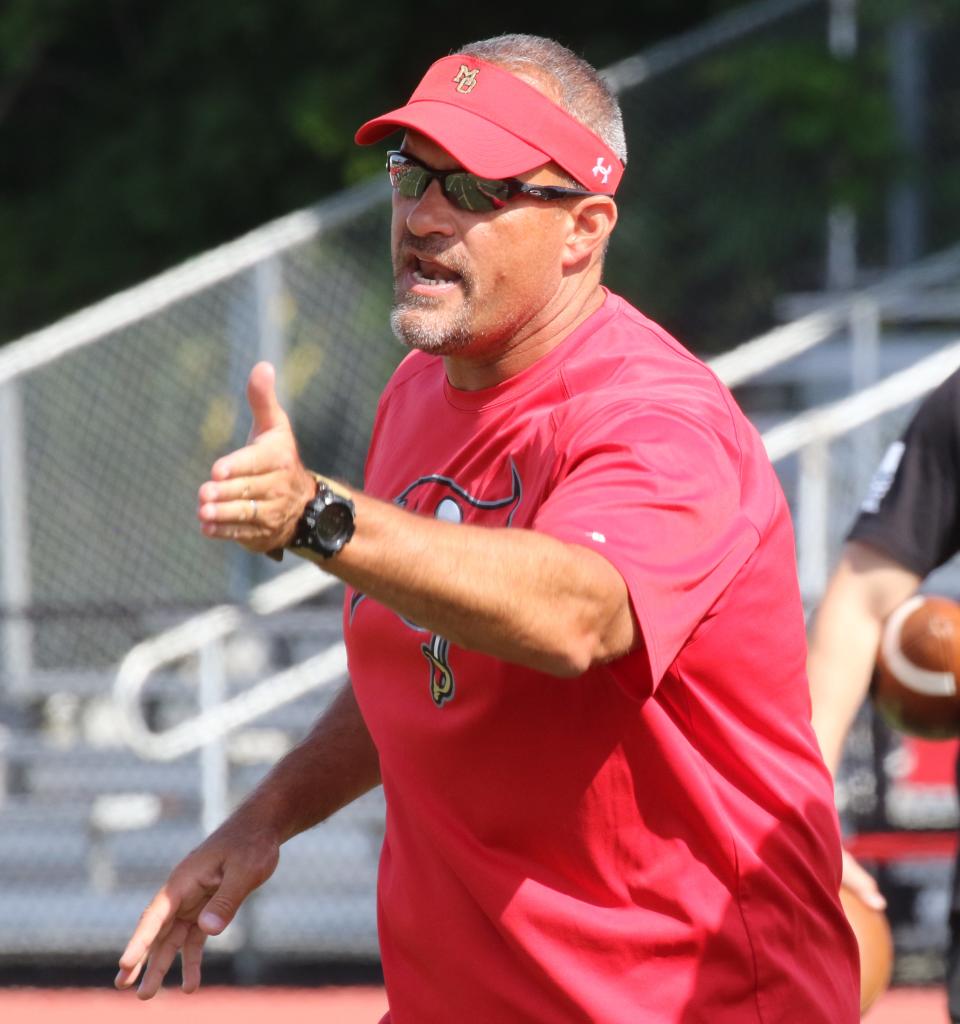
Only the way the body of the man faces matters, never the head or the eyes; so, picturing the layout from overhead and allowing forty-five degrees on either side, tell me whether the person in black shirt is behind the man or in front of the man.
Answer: behind

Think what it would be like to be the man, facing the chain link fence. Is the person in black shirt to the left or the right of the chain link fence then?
right

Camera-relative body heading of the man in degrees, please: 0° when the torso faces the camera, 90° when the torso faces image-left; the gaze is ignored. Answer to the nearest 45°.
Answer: approximately 45°

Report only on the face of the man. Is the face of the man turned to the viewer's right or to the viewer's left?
to the viewer's left

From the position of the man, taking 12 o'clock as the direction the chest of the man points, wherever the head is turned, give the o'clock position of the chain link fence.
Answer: The chain link fence is roughly at 4 o'clock from the man.
